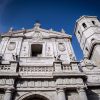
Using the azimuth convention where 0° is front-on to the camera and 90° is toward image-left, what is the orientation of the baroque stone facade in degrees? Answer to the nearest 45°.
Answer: approximately 0°
